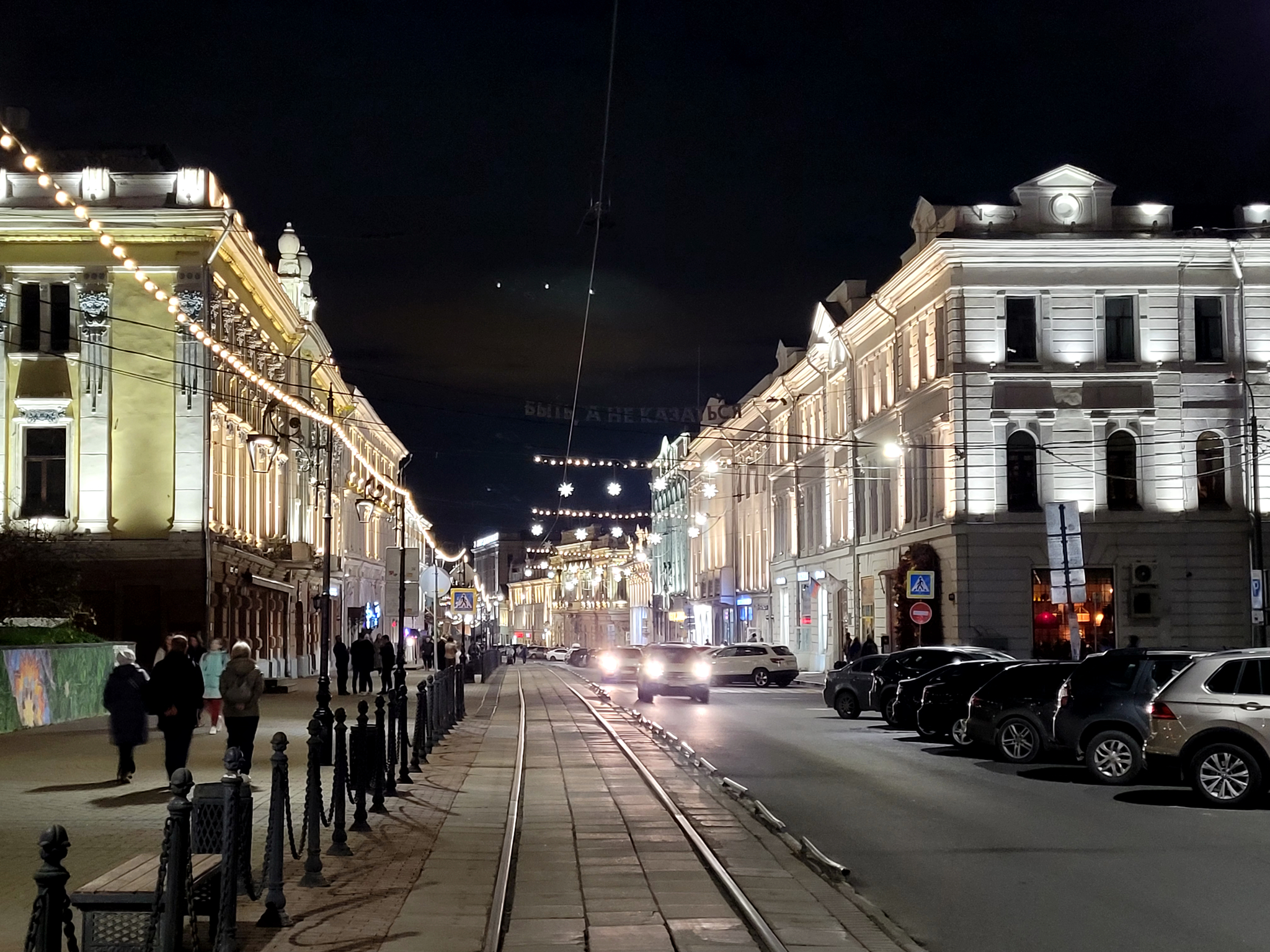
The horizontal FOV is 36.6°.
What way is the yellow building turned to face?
to the viewer's right

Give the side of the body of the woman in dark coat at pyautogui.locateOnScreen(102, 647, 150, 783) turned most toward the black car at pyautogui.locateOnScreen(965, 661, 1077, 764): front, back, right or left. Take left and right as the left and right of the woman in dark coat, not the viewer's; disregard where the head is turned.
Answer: right

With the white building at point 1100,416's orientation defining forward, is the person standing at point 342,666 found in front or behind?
in front

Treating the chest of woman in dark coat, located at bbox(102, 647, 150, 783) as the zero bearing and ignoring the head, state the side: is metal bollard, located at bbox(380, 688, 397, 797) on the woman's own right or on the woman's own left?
on the woman's own right

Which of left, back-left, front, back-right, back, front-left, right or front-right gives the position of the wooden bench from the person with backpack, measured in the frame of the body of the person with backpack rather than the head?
back

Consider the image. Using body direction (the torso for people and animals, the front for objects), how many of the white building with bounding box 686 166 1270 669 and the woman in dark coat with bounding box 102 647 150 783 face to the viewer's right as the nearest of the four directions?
0

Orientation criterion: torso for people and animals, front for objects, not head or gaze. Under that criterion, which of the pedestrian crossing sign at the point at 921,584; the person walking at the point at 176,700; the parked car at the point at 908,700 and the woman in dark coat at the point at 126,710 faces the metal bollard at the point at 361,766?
the pedestrian crossing sign

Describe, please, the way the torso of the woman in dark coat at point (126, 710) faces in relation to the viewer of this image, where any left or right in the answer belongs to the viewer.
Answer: facing away from the viewer

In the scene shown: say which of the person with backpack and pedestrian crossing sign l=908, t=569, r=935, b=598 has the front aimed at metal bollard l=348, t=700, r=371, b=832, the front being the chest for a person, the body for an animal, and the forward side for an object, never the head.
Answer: the pedestrian crossing sign

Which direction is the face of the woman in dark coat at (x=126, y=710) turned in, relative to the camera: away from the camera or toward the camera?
away from the camera

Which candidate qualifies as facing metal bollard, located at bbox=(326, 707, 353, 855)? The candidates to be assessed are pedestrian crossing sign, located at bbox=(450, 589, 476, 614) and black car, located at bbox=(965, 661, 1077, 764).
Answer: the pedestrian crossing sign

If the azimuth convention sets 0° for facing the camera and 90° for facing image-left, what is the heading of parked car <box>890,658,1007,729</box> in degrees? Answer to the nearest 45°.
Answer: approximately 270°

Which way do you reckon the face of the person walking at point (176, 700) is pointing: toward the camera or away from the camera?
away from the camera
